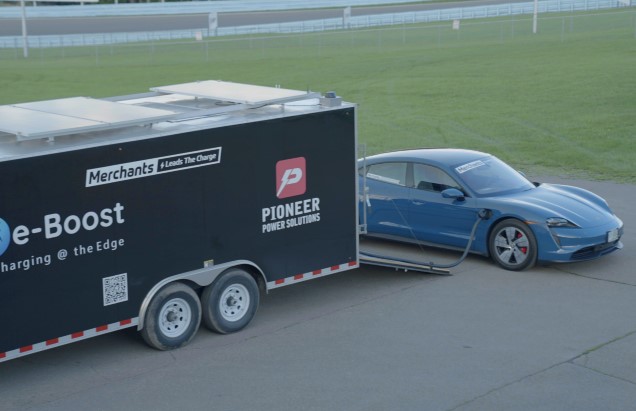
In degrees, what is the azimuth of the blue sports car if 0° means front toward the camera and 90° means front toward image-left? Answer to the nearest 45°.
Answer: approximately 315°

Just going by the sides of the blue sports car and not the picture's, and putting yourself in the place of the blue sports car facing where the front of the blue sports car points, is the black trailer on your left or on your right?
on your right

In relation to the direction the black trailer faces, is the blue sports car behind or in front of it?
behind

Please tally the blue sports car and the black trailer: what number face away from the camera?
0

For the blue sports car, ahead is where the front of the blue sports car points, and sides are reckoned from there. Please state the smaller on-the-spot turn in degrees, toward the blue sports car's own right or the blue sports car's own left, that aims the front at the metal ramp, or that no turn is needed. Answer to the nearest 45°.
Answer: approximately 135° to the blue sports car's own right

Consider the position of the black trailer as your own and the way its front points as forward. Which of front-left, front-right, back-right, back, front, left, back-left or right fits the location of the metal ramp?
back

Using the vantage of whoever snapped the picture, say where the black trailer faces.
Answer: facing the viewer and to the left of the viewer
